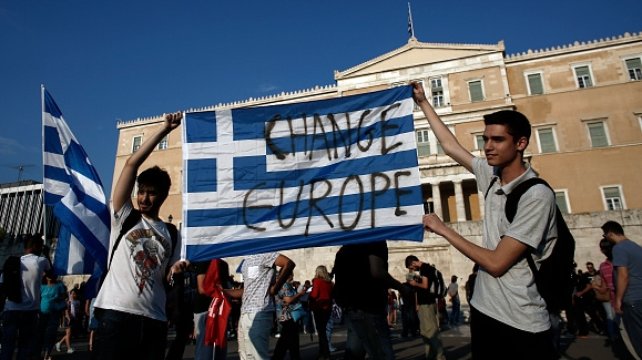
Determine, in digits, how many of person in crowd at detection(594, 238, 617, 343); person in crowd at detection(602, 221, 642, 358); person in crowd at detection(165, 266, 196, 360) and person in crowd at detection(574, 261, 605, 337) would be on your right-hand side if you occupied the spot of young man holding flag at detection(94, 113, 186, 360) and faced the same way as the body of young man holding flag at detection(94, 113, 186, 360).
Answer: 0

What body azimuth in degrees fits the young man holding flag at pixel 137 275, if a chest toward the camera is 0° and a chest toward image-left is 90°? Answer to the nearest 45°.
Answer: approximately 315°

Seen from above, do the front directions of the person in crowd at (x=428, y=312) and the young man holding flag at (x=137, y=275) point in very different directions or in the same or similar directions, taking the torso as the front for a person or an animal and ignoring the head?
very different directions

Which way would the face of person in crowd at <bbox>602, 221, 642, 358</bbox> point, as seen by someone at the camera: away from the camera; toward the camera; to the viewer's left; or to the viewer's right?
to the viewer's left

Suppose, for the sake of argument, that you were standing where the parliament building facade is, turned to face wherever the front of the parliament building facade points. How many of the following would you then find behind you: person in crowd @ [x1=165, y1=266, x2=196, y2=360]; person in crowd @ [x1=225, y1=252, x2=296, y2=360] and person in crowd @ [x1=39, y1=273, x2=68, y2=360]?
0

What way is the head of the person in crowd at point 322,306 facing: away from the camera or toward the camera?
away from the camera

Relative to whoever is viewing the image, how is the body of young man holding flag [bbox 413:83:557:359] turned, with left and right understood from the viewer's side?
facing the viewer and to the left of the viewer

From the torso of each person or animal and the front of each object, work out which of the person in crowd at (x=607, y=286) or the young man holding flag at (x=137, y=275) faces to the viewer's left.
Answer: the person in crowd

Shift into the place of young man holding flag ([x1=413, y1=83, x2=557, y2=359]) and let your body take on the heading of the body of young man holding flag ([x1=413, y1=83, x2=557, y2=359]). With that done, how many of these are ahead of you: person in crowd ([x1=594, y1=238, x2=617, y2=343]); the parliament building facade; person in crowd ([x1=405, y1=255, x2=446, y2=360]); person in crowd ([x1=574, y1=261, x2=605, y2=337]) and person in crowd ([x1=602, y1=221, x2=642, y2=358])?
0

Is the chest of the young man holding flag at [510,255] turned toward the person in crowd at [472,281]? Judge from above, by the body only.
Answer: no
